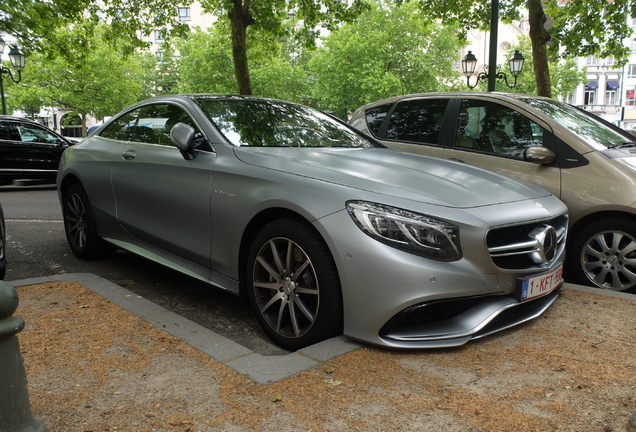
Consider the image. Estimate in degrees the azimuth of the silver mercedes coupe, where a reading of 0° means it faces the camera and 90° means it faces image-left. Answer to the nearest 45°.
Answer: approximately 315°

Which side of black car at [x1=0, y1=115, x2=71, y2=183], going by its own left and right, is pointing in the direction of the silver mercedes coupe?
right

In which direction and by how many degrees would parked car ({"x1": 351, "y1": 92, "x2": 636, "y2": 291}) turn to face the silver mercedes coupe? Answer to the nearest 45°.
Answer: approximately 90° to its right

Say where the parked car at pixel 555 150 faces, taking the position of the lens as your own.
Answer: facing the viewer and to the right of the viewer

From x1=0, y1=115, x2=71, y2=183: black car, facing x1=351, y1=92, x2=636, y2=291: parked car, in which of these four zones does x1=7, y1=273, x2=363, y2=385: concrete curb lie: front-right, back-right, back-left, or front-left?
front-right

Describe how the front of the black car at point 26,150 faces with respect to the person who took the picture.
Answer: facing to the right of the viewer

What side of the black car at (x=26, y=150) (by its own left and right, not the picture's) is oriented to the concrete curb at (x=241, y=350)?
right

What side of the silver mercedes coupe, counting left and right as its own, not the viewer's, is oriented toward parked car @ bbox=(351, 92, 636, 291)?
left

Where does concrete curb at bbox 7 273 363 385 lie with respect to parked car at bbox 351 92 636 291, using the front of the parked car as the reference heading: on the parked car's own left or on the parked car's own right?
on the parked car's own right

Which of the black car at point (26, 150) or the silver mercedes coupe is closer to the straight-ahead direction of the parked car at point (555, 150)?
the silver mercedes coupe
